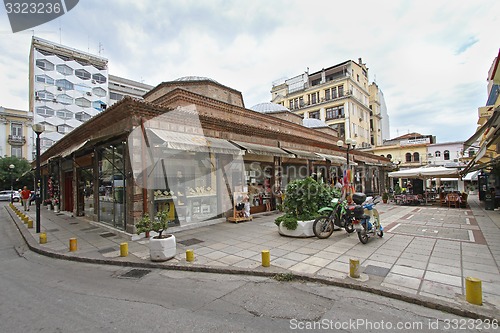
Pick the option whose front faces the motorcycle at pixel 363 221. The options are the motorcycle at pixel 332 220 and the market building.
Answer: the market building

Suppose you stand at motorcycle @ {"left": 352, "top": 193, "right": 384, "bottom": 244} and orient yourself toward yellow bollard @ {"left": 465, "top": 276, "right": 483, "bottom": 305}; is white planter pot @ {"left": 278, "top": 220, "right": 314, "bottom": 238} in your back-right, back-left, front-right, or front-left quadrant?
back-right

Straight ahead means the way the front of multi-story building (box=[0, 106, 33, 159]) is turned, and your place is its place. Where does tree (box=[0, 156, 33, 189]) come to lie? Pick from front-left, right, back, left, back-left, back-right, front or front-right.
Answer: front-right

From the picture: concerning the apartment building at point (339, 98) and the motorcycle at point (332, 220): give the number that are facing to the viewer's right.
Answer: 0

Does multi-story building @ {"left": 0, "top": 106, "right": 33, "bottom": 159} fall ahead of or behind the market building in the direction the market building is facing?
behind

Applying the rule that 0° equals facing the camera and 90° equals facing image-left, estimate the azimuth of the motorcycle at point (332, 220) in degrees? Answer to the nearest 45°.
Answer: approximately 45°

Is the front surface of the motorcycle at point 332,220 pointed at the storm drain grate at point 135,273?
yes

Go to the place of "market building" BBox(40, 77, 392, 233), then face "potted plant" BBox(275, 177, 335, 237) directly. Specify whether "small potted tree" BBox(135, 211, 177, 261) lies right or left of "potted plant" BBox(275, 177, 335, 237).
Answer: right

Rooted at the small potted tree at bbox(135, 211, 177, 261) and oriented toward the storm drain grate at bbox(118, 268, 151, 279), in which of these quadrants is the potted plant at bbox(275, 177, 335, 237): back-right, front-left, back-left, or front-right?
back-left

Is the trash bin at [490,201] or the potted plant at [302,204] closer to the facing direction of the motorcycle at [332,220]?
the potted plant

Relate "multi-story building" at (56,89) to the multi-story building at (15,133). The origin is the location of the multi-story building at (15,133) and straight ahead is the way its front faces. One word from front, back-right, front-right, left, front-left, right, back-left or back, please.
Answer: left

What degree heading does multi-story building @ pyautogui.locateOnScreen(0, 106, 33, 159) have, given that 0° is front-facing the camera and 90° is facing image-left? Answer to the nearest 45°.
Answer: approximately 315°

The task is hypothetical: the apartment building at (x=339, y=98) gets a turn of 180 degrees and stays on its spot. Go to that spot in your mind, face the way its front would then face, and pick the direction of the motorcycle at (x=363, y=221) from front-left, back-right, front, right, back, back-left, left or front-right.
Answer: back-right
